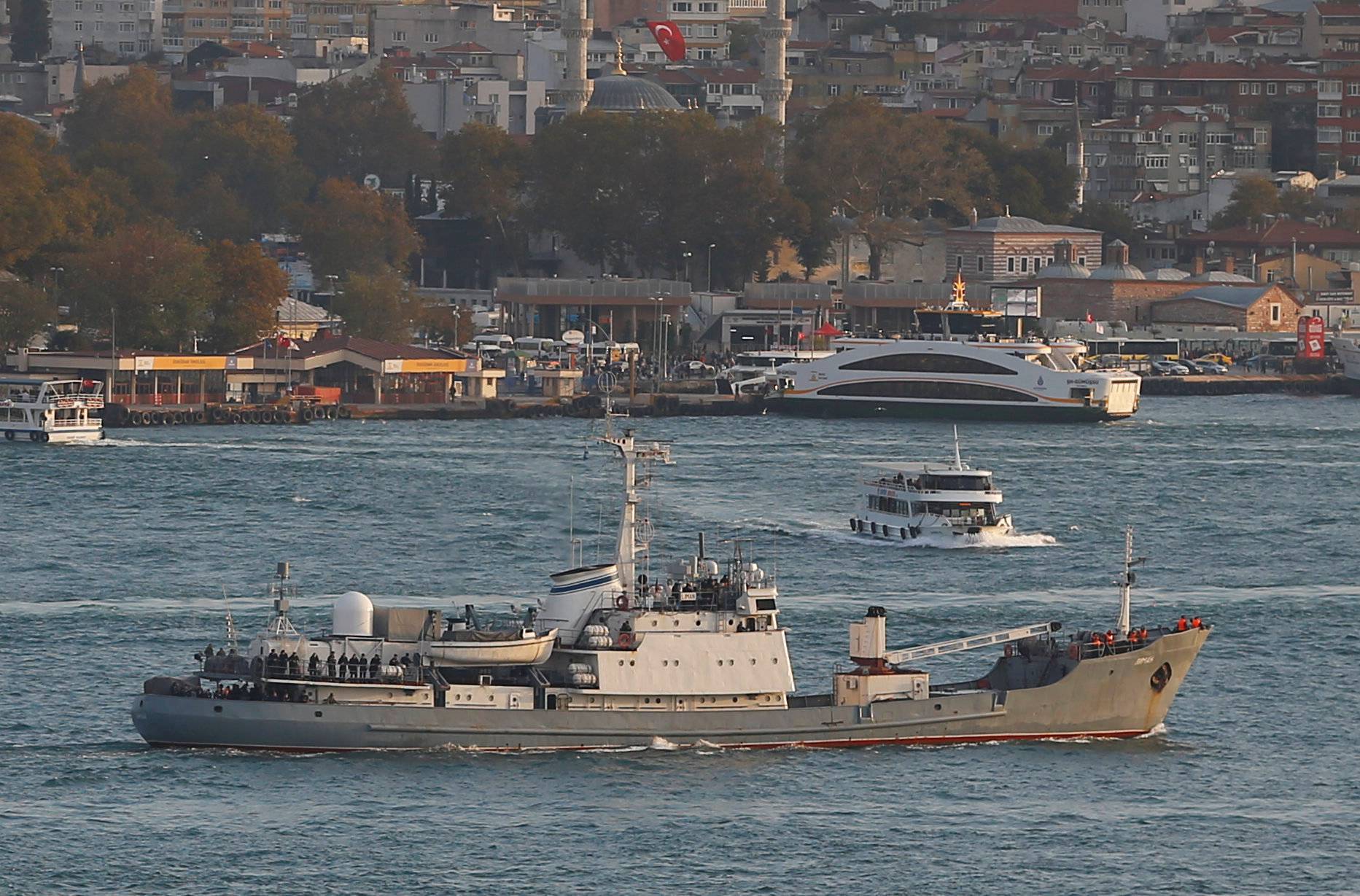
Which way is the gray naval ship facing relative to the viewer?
to the viewer's right
